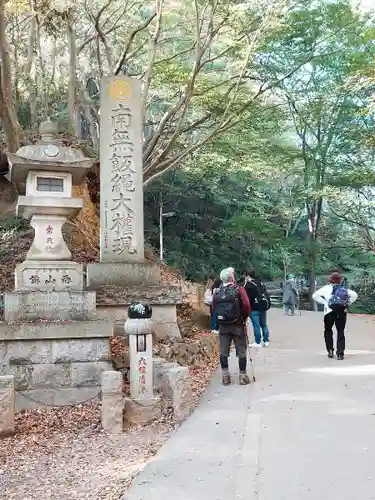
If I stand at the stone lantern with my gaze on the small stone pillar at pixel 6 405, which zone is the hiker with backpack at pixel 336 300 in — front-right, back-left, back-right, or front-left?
back-left

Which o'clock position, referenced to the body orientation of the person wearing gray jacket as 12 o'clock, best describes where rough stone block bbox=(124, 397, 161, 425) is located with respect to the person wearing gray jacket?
The rough stone block is roughly at 6 o'clock from the person wearing gray jacket.

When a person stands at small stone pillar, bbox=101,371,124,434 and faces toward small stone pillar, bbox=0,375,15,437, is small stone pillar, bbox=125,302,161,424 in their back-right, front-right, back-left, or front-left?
back-right

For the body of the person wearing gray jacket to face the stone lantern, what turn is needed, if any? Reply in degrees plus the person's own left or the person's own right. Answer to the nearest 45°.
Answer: approximately 180°

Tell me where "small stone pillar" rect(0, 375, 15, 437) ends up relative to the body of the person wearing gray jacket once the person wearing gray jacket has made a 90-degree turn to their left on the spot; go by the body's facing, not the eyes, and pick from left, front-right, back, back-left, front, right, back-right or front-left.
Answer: left

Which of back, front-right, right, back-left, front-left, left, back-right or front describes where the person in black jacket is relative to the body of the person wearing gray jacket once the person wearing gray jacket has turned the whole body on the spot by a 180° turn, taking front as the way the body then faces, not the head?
front

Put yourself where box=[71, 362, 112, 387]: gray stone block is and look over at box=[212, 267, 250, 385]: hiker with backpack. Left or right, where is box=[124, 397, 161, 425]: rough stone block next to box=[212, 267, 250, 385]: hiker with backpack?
right

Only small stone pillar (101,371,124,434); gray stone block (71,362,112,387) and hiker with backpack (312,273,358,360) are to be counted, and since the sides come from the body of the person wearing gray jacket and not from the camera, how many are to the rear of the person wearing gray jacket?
3

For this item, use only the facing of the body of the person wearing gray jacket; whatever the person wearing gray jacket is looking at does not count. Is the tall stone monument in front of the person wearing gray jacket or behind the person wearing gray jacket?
behind

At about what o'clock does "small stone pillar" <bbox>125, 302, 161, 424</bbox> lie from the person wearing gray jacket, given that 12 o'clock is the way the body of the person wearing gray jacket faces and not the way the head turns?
The small stone pillar is roughly at 6 o'clock from the person wearing gray jacket.

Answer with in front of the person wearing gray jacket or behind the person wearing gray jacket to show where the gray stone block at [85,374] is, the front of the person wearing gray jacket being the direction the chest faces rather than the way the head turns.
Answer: behind

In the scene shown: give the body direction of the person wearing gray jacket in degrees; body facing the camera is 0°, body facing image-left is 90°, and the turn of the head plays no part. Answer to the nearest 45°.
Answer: approximately 180°

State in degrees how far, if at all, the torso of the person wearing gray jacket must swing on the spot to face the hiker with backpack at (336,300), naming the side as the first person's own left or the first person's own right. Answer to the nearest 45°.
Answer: approximately 180°

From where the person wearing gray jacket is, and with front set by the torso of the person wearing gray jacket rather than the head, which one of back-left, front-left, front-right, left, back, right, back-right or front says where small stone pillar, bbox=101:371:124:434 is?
back
